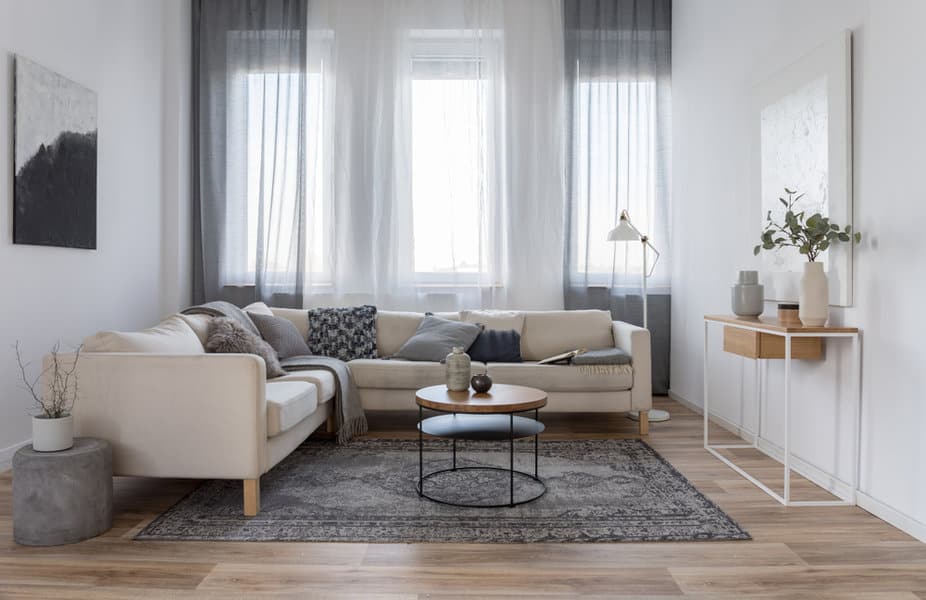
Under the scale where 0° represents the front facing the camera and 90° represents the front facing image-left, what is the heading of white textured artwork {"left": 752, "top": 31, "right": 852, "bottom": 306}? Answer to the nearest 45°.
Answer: approximately 45°

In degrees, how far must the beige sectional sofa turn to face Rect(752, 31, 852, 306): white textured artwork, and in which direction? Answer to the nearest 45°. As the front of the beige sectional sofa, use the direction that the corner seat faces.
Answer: approximately 45° to its left

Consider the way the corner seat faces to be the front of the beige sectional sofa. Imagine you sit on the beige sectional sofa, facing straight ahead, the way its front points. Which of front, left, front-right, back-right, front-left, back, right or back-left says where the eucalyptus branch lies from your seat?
front-left

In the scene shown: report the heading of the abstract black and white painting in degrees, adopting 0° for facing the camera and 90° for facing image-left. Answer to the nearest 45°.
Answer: approximately 315°

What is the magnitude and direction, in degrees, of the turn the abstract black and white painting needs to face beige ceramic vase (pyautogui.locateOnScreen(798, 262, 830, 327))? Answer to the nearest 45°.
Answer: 0° — it already faces it

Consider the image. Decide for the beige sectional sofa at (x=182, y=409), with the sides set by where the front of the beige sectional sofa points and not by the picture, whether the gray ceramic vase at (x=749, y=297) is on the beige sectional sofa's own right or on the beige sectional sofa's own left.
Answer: on the beige sectional sofa's own left

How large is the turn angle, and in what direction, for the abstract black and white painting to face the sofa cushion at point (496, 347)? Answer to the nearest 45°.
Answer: approximately 45° to its left

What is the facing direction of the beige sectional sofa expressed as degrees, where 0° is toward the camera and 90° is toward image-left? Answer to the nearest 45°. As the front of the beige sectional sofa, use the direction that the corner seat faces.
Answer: approximately 315°

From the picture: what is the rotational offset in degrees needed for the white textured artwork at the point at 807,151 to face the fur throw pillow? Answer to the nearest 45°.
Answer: approximately 45° to its right

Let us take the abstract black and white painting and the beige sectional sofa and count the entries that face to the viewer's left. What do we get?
0

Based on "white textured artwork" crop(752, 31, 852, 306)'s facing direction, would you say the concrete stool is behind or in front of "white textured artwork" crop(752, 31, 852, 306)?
in front

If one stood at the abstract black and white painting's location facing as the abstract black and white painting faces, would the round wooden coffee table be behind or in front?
in front
